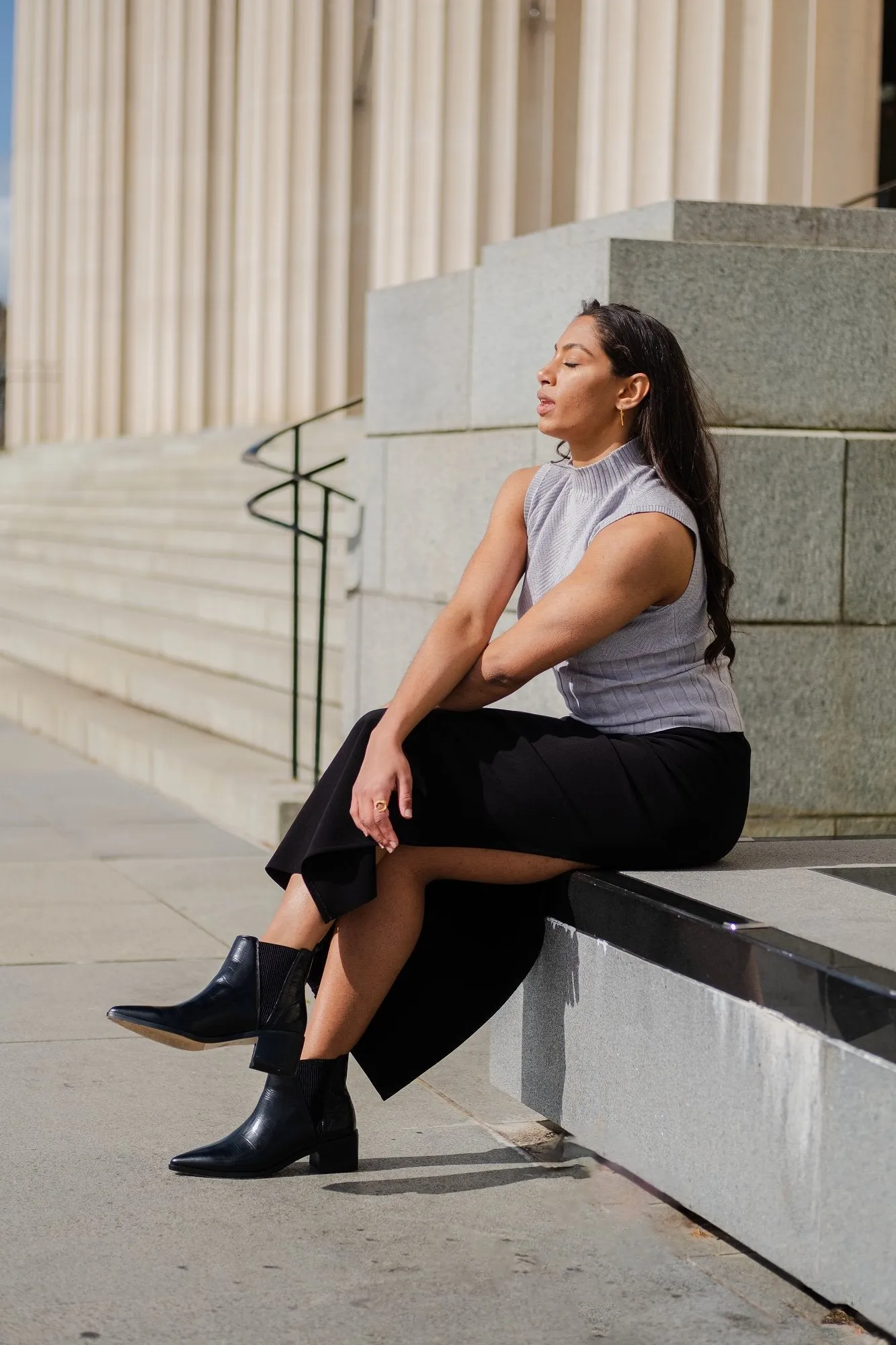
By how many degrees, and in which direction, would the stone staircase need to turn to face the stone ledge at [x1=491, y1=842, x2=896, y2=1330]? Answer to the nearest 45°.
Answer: approximately 45° to its left

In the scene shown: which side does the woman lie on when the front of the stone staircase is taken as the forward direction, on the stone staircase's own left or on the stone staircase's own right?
on the stone staircase's own left

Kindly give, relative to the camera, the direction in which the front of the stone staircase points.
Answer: facing the viewer and to the left of the viewer

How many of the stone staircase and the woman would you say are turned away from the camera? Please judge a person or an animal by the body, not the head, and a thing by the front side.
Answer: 0

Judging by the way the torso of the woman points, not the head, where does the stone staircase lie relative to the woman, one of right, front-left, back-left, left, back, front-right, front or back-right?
right

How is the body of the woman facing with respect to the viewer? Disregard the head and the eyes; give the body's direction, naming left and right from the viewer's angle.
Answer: facing to the left of the viewer

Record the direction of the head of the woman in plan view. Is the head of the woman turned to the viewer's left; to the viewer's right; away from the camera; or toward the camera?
to the viewer's left
